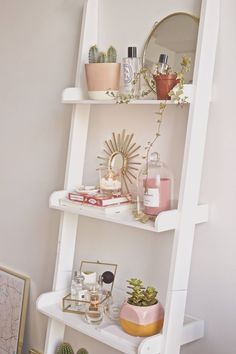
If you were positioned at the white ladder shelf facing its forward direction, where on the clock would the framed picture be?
The framed picture is roughly at 3 o'clock from the white ladder shelf.

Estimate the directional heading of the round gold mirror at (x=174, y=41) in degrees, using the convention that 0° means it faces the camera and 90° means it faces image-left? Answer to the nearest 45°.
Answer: approximately 45°
